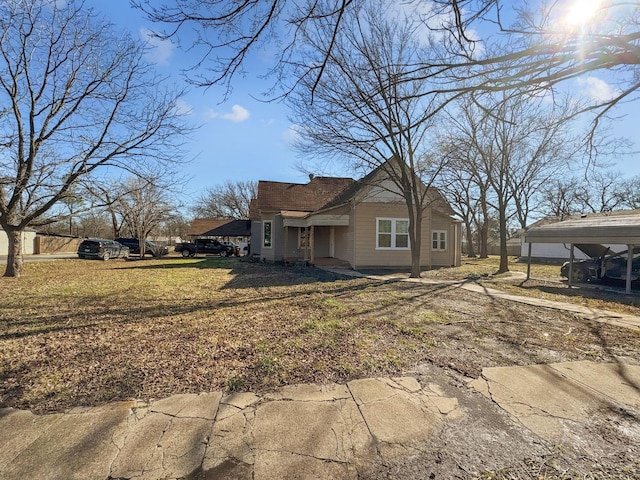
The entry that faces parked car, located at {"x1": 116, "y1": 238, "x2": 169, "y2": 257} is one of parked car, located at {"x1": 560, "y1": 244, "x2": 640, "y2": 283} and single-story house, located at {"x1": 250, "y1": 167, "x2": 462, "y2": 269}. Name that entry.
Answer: parked car, located at {"x1": 560, "y1": 244, "x2": 640, "y2": 283}

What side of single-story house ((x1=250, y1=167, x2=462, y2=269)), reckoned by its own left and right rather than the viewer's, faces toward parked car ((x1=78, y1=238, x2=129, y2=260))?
right

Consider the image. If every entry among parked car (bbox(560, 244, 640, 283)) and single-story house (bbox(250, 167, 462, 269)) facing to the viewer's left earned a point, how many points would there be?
1

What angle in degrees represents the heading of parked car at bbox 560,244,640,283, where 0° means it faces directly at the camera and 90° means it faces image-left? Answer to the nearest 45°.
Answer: approximately 90°

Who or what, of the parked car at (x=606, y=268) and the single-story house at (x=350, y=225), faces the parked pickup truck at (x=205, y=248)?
the parked car at (x=606, y=268)

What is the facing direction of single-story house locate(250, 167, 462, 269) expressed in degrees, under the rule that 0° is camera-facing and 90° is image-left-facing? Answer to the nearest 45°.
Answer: approximately 0°

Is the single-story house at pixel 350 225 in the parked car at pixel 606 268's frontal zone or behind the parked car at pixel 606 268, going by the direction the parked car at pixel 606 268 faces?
frontal zone

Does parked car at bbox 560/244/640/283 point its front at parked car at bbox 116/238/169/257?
yes

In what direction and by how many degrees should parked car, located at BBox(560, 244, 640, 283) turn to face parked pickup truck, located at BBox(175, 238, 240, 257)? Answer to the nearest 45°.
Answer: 0° — it already faces it

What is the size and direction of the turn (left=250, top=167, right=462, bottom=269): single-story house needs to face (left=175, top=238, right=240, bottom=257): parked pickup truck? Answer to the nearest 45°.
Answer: approximately 135° to its right

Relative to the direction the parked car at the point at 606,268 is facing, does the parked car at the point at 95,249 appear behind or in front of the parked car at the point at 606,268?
in front

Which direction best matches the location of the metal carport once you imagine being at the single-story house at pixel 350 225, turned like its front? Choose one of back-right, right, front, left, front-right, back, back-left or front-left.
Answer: front-left
